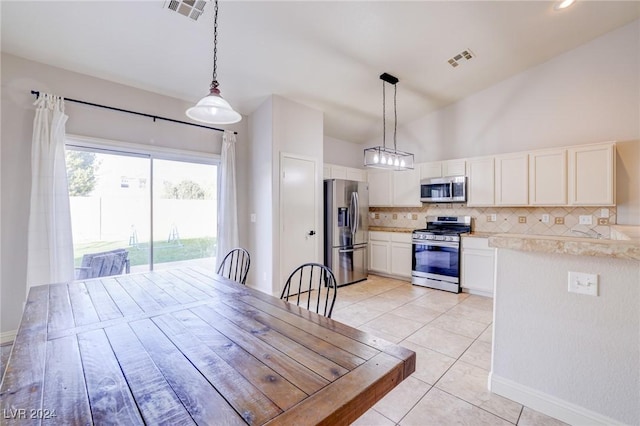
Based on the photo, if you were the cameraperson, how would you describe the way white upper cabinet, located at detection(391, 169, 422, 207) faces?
facing the viewer

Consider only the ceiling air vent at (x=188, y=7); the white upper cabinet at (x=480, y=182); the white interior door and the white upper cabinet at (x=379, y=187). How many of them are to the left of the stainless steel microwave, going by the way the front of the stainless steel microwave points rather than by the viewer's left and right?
1

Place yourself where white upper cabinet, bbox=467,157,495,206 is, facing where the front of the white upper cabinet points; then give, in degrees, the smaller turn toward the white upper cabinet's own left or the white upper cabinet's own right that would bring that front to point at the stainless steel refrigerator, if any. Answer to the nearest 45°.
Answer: approximately 90° to the white upper cabinet's own right

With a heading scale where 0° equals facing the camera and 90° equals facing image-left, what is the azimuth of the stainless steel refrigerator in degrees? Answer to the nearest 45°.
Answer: approximately 315°

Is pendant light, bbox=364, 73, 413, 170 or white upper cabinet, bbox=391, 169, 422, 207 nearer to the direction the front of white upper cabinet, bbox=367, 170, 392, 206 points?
the pendant light

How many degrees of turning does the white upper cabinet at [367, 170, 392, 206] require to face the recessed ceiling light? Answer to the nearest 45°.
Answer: approximately 45° to its left

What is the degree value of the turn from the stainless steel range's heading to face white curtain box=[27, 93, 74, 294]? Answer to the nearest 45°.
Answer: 0° — it already faces it

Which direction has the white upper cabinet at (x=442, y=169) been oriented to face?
toward the camera

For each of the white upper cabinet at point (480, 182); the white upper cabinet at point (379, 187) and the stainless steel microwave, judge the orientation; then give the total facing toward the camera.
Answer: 3

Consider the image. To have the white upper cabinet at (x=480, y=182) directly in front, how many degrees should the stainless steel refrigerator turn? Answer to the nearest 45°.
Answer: approximately 45° to its left

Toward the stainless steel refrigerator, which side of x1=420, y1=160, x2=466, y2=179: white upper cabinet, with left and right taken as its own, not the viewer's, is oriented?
right
